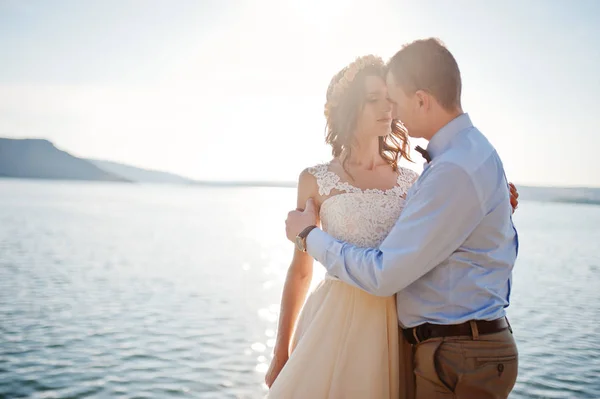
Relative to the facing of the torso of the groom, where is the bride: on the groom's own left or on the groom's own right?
on the groom's own right

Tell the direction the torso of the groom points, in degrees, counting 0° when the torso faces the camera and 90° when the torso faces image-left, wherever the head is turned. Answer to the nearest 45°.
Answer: approximately 90°

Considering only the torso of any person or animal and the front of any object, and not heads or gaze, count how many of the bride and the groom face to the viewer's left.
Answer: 1

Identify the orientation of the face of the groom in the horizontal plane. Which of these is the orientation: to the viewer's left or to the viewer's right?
to the viewer's left

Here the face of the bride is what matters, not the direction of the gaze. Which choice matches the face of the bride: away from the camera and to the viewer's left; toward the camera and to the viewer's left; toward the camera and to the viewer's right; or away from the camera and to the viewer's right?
toward the camera and to the viewer's right

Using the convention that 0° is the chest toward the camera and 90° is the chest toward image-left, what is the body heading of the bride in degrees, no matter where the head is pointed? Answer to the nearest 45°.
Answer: approximately 315°
